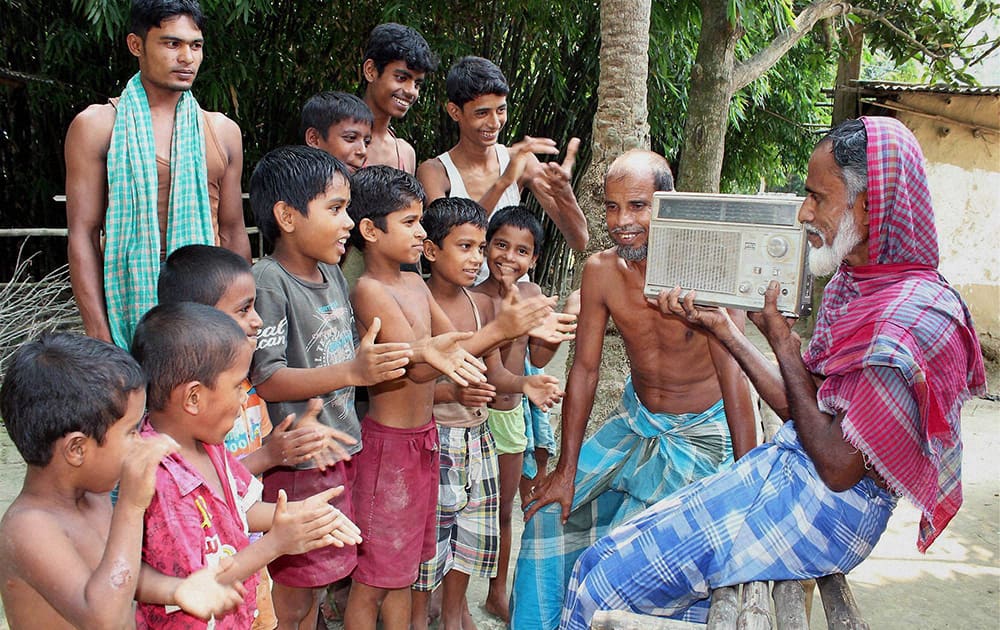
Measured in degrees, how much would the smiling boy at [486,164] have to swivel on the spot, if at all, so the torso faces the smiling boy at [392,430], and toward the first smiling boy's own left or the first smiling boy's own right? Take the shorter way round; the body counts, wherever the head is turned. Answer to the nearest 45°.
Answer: approximately 45° to the first smiling boy's own right

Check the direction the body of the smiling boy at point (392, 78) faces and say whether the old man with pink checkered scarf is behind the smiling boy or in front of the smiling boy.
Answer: in front

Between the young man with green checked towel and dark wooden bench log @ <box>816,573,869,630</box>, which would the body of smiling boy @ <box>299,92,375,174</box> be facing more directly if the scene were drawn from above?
the dark wooden bench log

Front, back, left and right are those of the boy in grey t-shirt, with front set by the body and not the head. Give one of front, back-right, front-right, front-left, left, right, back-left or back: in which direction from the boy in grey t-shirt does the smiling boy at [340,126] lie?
back-left

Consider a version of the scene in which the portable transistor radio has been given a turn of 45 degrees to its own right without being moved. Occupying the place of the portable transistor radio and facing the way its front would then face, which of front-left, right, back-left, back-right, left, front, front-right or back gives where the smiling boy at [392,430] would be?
front-right

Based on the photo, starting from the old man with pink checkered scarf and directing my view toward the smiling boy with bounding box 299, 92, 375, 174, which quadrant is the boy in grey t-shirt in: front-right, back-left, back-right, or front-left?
front-left

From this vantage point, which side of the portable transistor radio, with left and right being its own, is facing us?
front

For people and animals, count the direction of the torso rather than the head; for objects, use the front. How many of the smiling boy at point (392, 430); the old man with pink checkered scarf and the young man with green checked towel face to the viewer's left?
1

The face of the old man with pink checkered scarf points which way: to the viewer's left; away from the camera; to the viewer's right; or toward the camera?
to the viewer's left

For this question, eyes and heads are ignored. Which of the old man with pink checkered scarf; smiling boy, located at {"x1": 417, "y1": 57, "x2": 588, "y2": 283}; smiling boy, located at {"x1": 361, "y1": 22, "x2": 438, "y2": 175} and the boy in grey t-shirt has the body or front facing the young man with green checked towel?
the old man with pink checkered scarf

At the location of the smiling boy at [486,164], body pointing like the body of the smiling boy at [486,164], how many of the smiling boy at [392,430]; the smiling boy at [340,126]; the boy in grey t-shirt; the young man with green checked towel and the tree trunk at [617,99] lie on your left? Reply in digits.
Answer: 1

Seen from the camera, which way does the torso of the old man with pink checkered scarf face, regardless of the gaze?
to the viewer's left

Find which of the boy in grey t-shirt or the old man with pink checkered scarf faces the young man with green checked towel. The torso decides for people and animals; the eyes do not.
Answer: the old man with pink checkered scarf

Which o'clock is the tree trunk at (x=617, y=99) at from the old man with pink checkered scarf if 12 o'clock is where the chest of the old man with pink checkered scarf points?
The tree trunk is roughly at 2 o'clock from the old man with pink checkered scarf.

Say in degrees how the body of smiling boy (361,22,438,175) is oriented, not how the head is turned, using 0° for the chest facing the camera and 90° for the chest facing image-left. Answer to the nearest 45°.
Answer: approximately 315°

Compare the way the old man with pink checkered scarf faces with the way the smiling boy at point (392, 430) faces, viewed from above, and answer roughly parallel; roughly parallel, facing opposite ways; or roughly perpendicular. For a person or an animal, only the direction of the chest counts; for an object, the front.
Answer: roughly parallel, facing opposite ways

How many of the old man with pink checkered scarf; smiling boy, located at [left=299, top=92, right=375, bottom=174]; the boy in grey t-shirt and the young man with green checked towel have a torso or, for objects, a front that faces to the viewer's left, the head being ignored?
1
